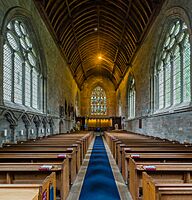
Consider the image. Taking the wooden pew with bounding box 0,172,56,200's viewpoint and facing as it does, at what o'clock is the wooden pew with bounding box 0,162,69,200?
the wooden pew with bounding box 0,162,69,200 is roughly at 12 o'clock from the wooden pew with bounding box 0,172,56,200.

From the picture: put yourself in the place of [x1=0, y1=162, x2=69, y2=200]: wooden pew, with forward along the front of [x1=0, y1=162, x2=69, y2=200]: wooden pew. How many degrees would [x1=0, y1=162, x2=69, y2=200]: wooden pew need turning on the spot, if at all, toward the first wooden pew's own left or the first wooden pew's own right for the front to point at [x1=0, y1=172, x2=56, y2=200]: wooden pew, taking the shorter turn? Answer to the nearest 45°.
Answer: approximately 180°

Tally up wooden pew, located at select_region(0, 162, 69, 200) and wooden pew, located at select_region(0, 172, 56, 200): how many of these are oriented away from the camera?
2

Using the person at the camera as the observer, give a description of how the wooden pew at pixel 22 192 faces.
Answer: facing away from the viewer

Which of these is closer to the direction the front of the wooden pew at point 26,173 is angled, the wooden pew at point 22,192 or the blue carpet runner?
the blue carpet runner

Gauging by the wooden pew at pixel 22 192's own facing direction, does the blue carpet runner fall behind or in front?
in front

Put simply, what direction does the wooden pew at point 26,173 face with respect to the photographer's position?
facing away from the viewer

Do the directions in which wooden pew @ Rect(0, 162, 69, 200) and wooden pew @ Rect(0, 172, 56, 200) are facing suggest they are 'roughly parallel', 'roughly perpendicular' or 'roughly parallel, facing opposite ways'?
roughly parallel

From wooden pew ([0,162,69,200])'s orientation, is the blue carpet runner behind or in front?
in front
